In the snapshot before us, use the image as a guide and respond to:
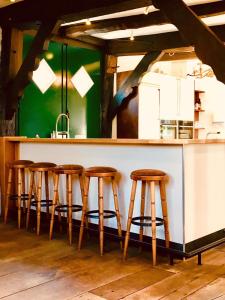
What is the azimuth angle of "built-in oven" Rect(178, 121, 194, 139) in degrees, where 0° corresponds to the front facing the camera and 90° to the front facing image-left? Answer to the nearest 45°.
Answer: approximately 0°

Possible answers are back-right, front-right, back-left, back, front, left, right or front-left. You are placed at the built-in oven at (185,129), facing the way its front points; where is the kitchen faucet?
front-right

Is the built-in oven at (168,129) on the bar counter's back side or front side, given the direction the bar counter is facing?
on the back side

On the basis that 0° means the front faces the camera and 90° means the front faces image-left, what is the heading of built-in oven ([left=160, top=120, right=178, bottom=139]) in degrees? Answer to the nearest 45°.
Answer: approximately 0°

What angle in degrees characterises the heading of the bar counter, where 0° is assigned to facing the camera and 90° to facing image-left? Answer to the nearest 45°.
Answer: approximately 45°

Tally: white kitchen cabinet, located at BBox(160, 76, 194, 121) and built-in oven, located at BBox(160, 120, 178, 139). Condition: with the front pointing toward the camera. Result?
2

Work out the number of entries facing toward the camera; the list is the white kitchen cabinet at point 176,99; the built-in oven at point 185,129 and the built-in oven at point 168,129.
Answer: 3

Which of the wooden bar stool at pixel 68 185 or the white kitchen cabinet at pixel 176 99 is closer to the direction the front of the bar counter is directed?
the wooden bar stool

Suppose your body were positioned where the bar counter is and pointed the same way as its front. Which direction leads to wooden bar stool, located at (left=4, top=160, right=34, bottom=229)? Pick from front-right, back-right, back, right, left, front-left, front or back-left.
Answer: right

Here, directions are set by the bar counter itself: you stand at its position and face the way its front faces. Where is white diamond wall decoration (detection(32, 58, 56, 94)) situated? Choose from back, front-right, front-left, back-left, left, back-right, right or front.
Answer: right

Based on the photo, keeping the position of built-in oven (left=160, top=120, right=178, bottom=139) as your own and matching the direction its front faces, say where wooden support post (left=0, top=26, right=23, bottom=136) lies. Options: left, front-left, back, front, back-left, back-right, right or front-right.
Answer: front-right

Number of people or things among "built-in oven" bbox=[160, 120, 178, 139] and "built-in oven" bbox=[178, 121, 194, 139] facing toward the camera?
2

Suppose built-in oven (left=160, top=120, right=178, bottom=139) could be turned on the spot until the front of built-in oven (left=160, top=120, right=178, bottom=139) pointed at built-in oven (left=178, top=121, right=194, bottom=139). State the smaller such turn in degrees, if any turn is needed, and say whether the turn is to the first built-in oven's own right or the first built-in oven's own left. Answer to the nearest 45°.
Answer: approximately 135° to the first built-in oven's own left
